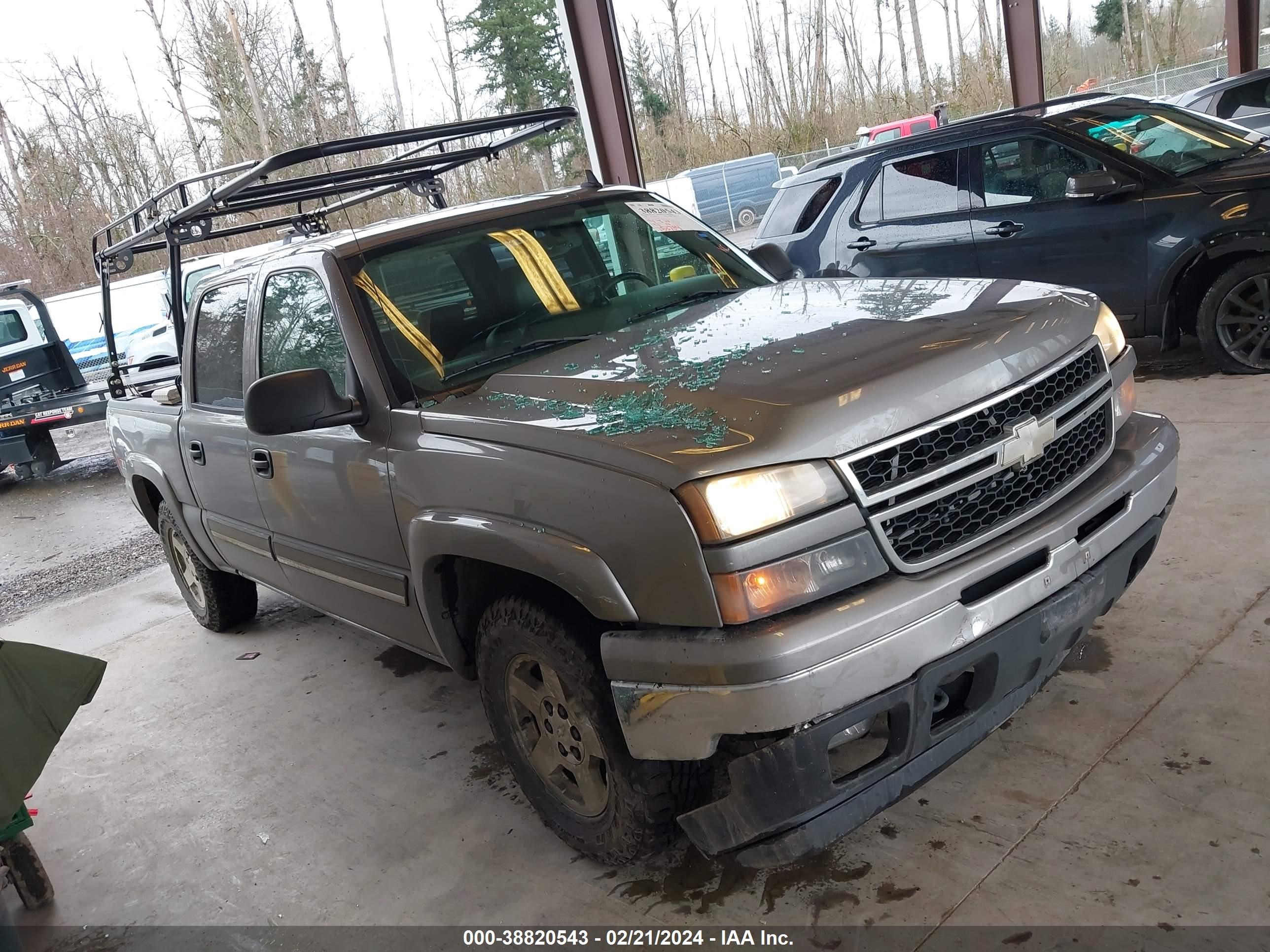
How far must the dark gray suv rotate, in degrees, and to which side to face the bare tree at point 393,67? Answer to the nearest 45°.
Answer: approximately 180°

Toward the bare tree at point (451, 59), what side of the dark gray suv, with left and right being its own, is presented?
back

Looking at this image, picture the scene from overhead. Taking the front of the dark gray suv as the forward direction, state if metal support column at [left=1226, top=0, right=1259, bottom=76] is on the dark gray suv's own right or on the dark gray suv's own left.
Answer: on the dark gray suv's own left

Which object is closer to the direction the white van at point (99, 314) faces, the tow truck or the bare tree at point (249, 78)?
the bare tree

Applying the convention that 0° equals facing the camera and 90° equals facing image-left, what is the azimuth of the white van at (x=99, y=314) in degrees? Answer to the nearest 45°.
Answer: approximately 270°

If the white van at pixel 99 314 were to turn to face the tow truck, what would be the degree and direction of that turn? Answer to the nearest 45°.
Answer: approximately 90° to its right

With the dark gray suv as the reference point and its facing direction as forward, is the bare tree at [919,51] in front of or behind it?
behind
